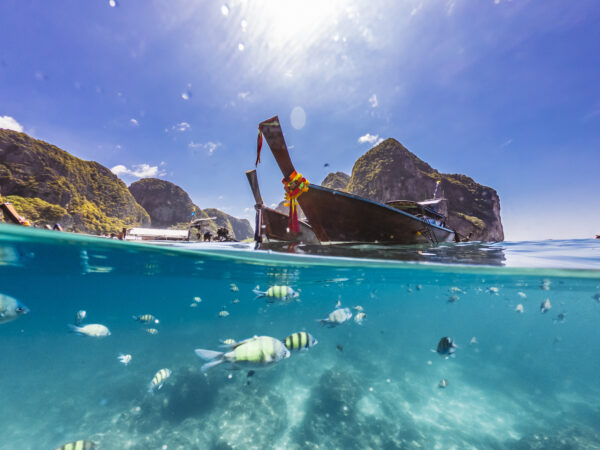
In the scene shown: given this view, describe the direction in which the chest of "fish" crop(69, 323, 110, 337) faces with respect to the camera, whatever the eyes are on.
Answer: to the viewer's right

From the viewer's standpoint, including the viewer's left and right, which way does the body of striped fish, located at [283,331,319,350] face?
facing to the right of the viewer

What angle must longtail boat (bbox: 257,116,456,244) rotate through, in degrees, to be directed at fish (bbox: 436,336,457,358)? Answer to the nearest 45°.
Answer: approximately 90° to its left

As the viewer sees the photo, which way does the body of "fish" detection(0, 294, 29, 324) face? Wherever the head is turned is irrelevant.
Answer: to the viewer's right

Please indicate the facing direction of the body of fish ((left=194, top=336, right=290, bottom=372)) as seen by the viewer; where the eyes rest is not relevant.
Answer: to the viewer's right

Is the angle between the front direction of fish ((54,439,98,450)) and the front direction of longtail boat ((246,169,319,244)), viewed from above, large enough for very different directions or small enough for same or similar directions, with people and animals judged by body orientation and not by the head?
very different directions

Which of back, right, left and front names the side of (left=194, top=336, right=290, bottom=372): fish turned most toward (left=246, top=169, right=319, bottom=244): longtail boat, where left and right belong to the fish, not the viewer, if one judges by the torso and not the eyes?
left

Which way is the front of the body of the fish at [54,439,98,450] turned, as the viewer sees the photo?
to the viewer's right

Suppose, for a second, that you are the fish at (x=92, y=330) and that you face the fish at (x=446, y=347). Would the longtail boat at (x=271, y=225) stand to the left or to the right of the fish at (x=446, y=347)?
left

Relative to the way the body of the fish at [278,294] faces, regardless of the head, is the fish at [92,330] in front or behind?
behind

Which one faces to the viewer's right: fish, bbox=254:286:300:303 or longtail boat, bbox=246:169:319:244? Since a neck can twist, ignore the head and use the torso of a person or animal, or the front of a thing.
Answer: the fish
